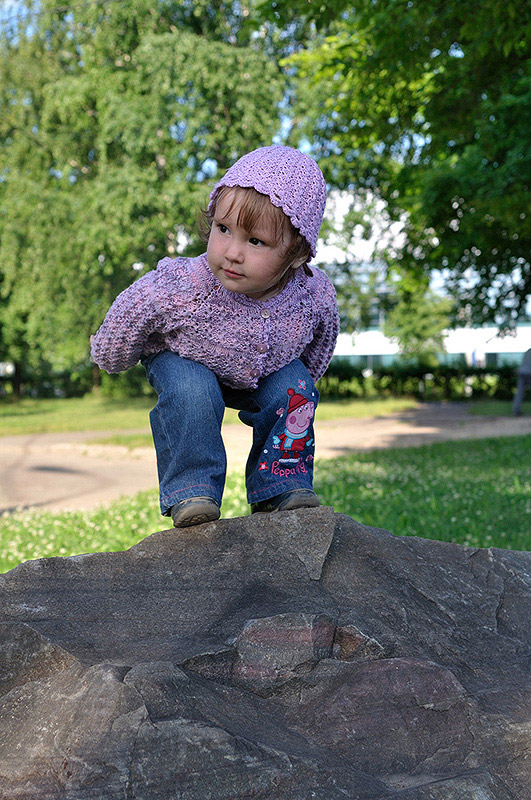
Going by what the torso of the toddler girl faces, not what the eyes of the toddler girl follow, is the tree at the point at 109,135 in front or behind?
behind

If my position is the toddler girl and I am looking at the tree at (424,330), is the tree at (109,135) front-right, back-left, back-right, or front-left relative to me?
front-left

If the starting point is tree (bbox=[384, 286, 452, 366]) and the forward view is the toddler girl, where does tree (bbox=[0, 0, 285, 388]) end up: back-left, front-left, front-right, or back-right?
front-right

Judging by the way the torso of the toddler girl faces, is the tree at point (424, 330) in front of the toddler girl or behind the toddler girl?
behind

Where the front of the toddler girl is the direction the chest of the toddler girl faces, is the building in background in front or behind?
behind

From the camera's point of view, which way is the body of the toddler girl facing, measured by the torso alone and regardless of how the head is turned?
toward the camera
